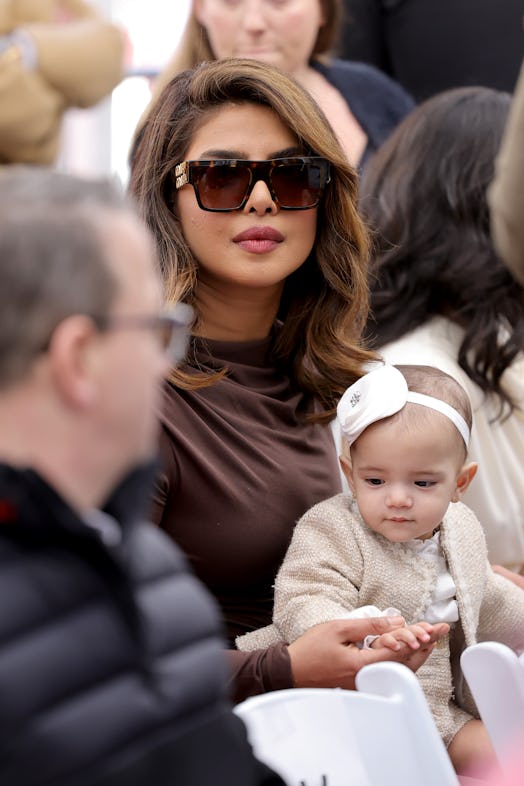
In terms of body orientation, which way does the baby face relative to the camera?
toward the camera

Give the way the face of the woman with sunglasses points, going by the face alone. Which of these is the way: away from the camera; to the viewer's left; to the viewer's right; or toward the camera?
toward the camera
